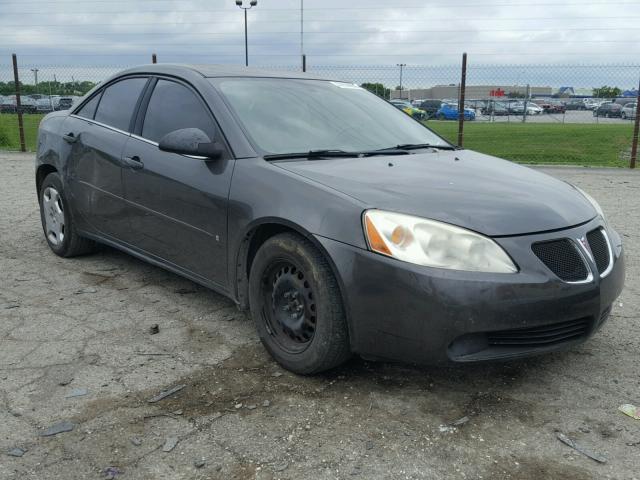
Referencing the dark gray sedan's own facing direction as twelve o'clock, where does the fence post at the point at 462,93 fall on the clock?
The fence post is roughly at 8 o'clock from the dark gray sedan.

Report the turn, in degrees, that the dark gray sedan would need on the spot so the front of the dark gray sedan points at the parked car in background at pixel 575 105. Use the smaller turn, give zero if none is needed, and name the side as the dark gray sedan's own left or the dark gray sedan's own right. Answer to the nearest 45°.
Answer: approximately 135° to the dark gray sedan's own left

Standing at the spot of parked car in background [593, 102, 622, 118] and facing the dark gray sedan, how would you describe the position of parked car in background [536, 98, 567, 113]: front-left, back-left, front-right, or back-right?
back-right

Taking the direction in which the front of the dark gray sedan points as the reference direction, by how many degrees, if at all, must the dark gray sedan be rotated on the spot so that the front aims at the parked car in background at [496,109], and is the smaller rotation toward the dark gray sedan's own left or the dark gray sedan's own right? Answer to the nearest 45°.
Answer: approximately 135° to the dark gray sedan's own left

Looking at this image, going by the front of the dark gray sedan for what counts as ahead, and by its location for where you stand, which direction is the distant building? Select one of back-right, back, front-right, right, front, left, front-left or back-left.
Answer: back-left

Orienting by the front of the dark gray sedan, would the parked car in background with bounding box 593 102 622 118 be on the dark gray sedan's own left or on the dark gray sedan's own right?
on the dark gray sedan's own left

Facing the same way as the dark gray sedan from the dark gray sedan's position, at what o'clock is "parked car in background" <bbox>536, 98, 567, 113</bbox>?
The parked car in background is roughly at 8 o'clock from the dark gray sedan.

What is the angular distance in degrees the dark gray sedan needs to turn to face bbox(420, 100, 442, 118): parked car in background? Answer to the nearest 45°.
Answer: approximately 135° to its left

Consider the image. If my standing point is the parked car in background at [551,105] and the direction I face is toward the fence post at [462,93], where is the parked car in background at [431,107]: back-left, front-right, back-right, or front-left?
front-right
